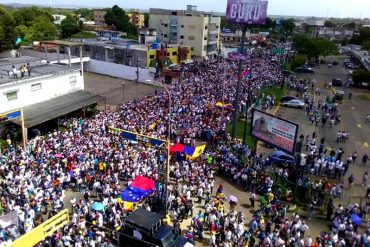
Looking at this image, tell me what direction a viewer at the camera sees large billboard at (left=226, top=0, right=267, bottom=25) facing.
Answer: facing the viewer

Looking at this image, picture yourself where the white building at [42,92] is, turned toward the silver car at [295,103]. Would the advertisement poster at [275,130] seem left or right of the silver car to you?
right

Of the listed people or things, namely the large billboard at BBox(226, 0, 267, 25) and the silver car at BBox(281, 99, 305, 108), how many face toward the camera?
1

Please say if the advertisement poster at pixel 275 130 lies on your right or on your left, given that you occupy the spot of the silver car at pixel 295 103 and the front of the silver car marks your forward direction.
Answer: on your left

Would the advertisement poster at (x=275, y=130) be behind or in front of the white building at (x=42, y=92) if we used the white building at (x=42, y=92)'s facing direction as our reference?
in front

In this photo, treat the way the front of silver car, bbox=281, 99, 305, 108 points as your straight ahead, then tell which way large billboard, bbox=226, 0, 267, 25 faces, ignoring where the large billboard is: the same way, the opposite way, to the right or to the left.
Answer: to the left

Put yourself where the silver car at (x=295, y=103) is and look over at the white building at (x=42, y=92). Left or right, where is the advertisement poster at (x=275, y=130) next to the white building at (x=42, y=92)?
left

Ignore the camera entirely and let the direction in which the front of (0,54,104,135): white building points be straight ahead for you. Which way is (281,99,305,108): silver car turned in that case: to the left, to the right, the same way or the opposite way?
the opposite way

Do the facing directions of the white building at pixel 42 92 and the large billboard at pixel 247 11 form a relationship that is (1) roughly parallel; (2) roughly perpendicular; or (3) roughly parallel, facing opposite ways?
roughly perpendicular

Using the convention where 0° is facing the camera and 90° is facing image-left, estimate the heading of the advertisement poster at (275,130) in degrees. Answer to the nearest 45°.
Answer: approximately 45°

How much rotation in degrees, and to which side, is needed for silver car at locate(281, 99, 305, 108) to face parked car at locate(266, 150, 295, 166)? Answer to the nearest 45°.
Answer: approximately 90° to its left

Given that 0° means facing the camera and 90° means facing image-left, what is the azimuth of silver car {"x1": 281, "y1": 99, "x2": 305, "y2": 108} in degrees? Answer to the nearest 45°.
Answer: approximately 90°

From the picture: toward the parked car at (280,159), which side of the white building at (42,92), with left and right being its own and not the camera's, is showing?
front

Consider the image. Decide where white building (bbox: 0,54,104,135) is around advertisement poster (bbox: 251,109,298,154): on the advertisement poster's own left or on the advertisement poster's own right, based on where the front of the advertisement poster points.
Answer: on the advertisement poster's own right
